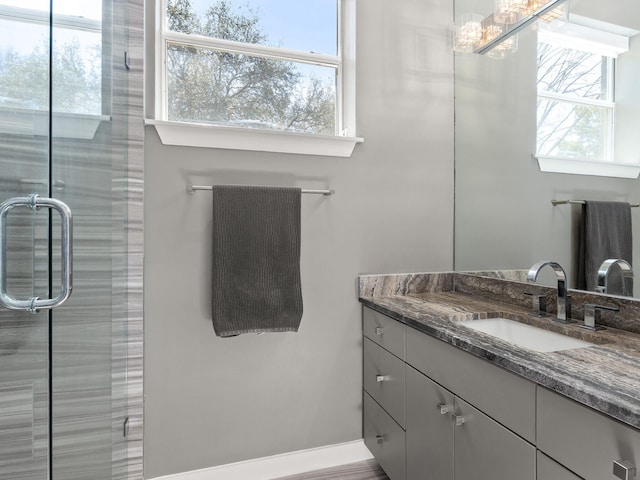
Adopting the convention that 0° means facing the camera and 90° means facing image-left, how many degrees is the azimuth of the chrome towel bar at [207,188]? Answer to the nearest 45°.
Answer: approximately 0°

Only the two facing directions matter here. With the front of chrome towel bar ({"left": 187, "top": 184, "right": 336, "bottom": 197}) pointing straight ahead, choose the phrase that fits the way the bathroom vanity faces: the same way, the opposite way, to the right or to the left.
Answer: to the right

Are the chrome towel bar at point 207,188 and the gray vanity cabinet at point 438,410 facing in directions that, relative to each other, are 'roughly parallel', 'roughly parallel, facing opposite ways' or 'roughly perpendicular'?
roughly perpendicular

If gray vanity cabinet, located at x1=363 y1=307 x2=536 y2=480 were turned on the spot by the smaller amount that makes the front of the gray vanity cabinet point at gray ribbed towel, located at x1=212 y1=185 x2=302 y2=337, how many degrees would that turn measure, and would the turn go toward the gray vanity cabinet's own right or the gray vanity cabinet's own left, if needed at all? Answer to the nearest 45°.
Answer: approximately 45° to the gray vanity cabinet's own right

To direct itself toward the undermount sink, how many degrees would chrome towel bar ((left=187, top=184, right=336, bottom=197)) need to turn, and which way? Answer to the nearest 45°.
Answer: approximately 90° to its left

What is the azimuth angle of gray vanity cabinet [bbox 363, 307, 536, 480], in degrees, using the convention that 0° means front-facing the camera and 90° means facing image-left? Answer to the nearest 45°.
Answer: approximately 45°

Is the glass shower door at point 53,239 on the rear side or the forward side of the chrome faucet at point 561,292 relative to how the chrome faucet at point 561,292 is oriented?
on the forward side

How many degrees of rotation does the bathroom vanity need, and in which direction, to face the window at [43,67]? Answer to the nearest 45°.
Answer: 0° — it already faces it

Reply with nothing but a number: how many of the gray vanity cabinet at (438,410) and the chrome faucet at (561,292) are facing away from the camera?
0

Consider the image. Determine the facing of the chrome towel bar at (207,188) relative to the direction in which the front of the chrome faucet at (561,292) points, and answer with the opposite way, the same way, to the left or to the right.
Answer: to the left
